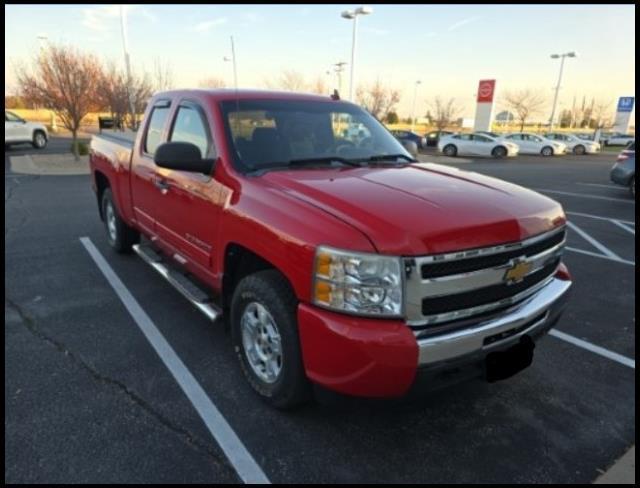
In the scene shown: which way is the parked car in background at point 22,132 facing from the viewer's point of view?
to the viewer's right

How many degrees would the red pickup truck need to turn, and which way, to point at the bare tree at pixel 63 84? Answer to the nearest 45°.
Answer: approximately 180°

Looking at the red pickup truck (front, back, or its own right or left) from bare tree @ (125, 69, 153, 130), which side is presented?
back

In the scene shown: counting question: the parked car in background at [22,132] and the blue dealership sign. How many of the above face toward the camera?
1

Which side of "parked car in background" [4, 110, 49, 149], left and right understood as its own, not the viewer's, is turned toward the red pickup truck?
right

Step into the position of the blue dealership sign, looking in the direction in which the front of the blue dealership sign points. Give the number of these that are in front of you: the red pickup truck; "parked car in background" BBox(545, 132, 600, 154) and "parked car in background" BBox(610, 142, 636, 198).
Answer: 3
